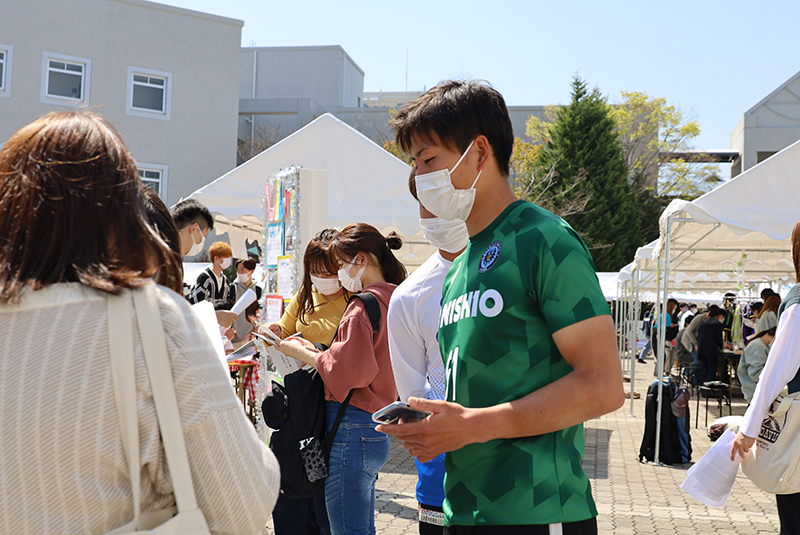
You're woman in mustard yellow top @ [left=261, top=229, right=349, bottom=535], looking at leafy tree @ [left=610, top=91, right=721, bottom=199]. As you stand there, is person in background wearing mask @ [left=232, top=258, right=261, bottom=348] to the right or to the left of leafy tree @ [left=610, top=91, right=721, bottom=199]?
left

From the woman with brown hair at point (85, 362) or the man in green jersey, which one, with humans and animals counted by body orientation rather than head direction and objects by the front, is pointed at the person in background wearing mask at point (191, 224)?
the woman with brown hair

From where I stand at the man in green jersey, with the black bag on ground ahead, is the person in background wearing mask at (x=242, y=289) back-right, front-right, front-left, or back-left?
front-left

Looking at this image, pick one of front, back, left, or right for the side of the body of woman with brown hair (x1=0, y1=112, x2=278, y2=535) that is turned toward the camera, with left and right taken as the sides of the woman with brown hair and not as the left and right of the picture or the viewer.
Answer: back

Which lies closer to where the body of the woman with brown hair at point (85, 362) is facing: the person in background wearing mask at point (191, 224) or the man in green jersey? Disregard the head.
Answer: the person in background wearing mask

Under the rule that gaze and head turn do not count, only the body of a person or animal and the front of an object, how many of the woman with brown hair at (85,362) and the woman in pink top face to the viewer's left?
1

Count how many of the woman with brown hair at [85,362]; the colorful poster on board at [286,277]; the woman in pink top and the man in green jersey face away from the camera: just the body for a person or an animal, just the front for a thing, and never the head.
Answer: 1

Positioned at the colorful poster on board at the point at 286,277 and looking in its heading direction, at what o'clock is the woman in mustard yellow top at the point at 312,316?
The woman in mustard yellow top is roughly at 10 o'clock from the colorful poster on board.

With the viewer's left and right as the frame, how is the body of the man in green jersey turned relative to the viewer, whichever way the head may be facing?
facing the viewer and to the left of the viewer

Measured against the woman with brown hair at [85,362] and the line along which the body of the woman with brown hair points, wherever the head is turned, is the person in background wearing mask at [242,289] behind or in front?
in front

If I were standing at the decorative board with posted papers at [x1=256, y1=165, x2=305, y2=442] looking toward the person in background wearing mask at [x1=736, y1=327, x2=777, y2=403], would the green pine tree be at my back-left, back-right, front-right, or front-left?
front-left

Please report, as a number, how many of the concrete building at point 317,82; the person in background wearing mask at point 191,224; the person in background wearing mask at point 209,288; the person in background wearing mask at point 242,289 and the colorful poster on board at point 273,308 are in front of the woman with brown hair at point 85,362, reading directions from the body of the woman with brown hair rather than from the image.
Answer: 5

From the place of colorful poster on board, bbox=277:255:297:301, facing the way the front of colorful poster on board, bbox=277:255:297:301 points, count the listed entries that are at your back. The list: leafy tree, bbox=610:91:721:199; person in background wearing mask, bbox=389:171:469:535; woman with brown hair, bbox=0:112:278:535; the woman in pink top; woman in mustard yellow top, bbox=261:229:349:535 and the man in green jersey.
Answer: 1

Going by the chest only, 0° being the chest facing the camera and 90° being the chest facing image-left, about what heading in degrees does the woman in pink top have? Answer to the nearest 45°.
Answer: approximately 90°

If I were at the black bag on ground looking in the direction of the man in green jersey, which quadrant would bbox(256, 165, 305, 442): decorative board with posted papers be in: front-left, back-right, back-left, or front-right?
front-right

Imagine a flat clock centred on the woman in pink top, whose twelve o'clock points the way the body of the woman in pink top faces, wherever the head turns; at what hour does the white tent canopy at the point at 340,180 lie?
The white tent canopy is roughly at 3 o'clock from the woman in pink top.

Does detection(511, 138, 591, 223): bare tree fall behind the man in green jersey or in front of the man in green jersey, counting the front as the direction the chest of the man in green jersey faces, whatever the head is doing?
behind

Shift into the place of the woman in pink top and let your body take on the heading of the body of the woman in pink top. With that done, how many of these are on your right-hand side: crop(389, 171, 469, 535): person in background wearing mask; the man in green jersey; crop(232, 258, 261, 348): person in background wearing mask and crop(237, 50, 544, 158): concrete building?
2

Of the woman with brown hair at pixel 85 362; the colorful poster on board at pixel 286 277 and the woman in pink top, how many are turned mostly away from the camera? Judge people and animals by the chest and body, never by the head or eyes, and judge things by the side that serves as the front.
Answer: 1
